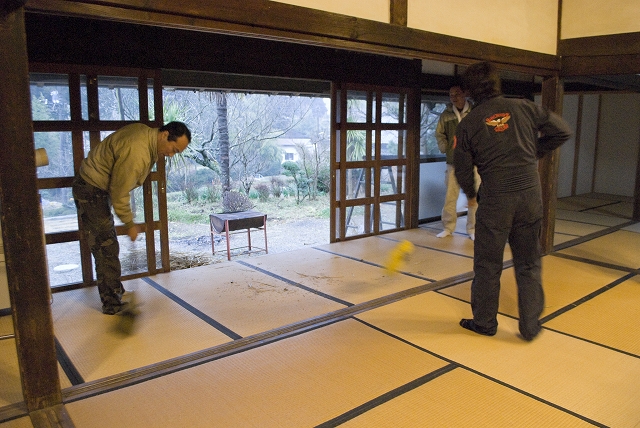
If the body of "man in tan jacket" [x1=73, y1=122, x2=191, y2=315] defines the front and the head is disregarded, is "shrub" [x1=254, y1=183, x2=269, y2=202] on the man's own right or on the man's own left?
on the man's own left

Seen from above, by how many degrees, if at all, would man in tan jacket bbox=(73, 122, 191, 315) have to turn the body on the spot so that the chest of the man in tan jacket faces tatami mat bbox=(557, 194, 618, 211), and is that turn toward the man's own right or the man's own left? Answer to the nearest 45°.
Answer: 0° — they already face it

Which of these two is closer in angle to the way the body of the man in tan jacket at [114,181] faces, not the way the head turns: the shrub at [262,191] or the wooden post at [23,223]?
the shrub

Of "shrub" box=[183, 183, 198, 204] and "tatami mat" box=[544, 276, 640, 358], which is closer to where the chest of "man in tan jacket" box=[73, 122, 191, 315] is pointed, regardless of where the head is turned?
the tatami mat

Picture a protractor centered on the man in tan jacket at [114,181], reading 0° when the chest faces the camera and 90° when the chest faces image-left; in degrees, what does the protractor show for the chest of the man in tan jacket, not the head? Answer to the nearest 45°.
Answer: approximately 270°

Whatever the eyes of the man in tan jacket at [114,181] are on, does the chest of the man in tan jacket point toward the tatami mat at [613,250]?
yes

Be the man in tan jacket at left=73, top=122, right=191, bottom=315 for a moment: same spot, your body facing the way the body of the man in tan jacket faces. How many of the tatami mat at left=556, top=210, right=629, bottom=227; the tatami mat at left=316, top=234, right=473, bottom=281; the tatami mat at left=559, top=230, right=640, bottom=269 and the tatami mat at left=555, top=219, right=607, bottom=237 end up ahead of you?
4

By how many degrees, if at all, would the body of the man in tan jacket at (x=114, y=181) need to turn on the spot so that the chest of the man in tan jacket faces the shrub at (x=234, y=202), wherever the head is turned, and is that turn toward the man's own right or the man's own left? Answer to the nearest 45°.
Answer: approximately 90° to the man's own left

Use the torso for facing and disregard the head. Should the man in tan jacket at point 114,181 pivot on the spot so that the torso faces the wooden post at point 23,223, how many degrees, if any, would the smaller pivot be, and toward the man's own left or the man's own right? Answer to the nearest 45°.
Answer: approximately 90° to the man's own right

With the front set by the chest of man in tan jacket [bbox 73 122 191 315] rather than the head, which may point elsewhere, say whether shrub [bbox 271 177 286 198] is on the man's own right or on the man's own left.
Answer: on the man's own left
